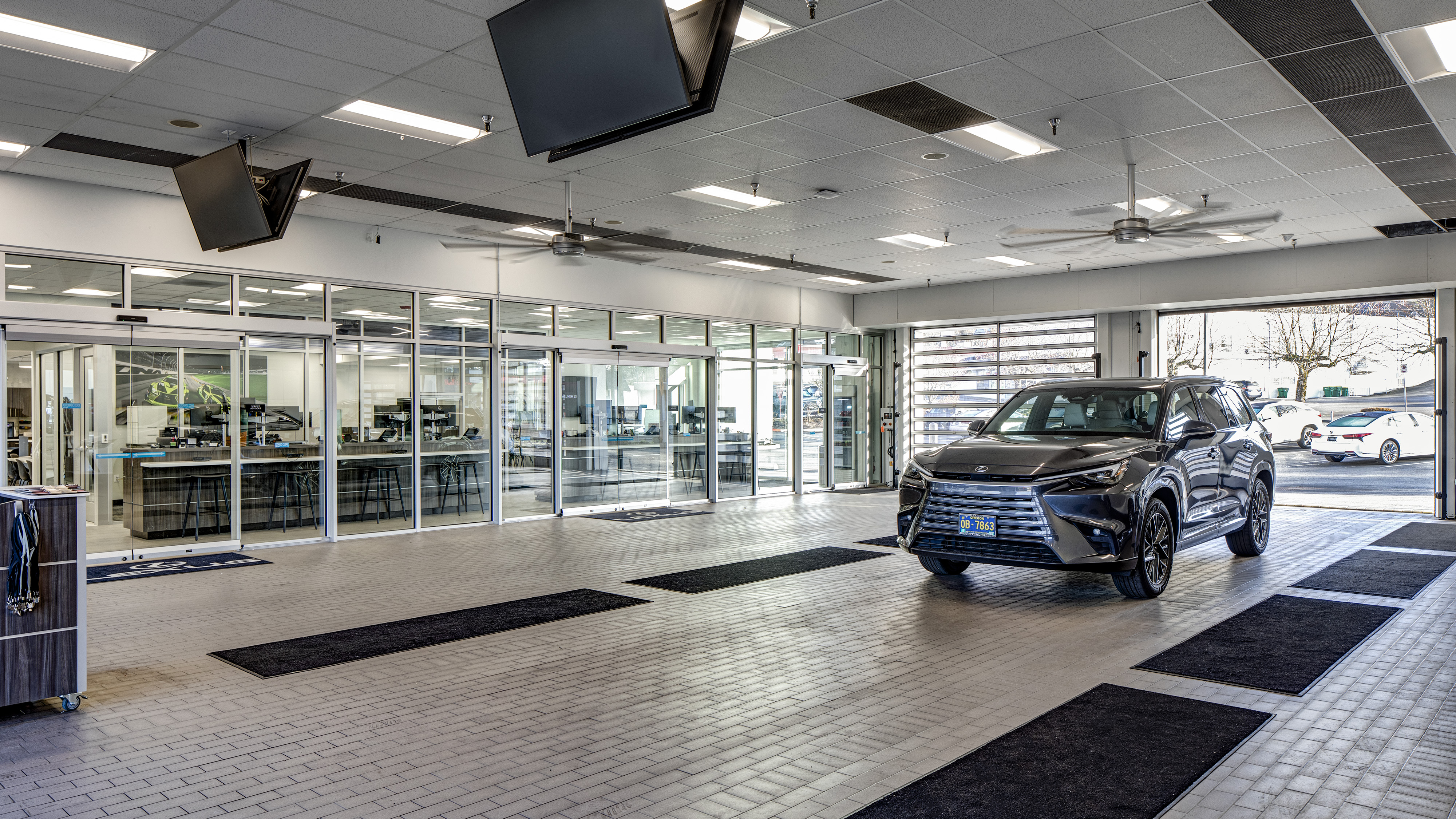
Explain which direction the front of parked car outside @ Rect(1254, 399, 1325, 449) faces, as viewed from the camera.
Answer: facing the viewer and to the left of the viewer

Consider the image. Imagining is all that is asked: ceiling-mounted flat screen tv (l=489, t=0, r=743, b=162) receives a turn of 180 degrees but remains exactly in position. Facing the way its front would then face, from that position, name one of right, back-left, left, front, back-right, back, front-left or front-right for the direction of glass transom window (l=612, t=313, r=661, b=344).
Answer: front-left

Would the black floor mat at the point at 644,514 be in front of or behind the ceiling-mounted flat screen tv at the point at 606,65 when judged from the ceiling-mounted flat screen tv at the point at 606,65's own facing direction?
behind

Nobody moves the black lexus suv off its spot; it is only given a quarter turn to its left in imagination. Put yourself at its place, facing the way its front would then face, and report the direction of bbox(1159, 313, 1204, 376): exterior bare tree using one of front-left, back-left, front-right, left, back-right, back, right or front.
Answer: back-left

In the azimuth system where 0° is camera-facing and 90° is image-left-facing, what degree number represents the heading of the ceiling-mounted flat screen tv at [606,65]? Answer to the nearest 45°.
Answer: approximately 45°

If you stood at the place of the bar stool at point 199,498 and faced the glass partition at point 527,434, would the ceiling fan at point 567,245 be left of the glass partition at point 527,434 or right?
right

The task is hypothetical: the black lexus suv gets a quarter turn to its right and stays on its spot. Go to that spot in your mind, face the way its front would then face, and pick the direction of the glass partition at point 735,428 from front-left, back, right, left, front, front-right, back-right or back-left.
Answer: front

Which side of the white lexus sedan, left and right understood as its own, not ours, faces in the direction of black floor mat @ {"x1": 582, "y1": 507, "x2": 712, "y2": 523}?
back

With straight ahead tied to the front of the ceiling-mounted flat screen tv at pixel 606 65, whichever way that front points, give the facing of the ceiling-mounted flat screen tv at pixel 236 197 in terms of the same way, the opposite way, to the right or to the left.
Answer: the same way

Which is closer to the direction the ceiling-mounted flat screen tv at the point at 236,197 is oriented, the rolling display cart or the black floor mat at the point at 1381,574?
the rolling display cart

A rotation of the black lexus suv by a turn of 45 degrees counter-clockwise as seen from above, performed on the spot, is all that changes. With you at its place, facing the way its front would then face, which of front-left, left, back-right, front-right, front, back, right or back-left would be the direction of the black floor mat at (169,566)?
right

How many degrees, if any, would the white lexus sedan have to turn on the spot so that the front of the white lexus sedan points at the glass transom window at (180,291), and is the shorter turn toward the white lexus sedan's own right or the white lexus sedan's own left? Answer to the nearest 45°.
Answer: approximately 180°

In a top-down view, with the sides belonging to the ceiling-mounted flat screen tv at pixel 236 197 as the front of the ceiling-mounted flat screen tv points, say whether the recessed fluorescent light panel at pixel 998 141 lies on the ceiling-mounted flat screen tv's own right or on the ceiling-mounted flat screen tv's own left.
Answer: on the ceiling-mounted flat screen tv's own left

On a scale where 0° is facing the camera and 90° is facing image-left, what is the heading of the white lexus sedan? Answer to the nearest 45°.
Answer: approximately 225°

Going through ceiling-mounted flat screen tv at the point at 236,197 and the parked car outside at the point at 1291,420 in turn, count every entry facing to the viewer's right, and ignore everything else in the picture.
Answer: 0

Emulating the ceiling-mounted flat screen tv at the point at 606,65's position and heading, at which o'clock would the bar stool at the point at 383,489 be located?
The bar stool is roughly at 4 o'clock from the ceiling-mounted flat screen tv.

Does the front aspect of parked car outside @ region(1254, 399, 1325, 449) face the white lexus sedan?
no
